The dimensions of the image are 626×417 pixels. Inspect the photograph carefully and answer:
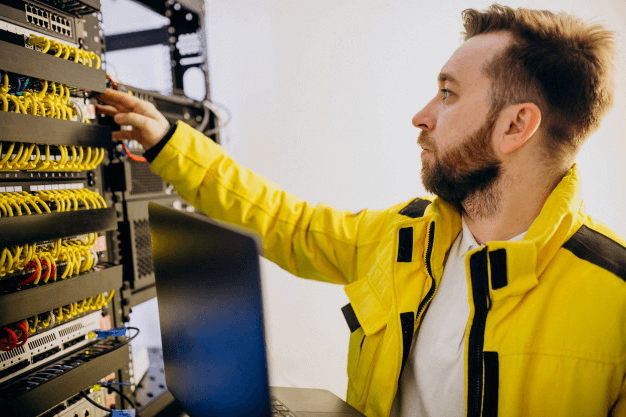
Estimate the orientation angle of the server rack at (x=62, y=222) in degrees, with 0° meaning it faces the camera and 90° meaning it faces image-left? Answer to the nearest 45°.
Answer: approximately 315°

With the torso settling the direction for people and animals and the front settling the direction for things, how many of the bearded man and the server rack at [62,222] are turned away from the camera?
0

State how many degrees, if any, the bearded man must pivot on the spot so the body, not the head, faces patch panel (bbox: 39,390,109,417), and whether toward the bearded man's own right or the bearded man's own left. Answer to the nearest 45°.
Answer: approximately 45° to the bearded man's own right

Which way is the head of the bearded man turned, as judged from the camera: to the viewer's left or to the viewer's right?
to the viewer's left

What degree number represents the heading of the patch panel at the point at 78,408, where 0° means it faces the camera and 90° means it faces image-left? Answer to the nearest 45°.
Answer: approximately 315°

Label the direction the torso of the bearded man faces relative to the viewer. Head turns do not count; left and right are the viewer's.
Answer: facing the viewer and to the left of the viewer

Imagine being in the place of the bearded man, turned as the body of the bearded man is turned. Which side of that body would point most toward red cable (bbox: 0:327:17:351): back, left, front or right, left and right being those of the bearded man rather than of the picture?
front
